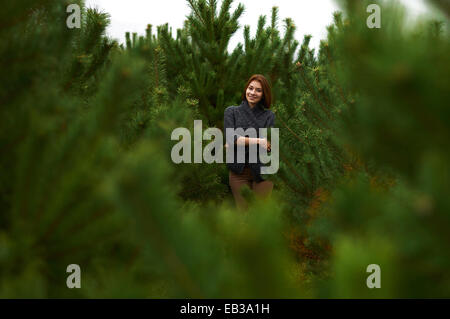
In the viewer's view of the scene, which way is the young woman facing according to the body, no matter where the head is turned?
toward the camera
